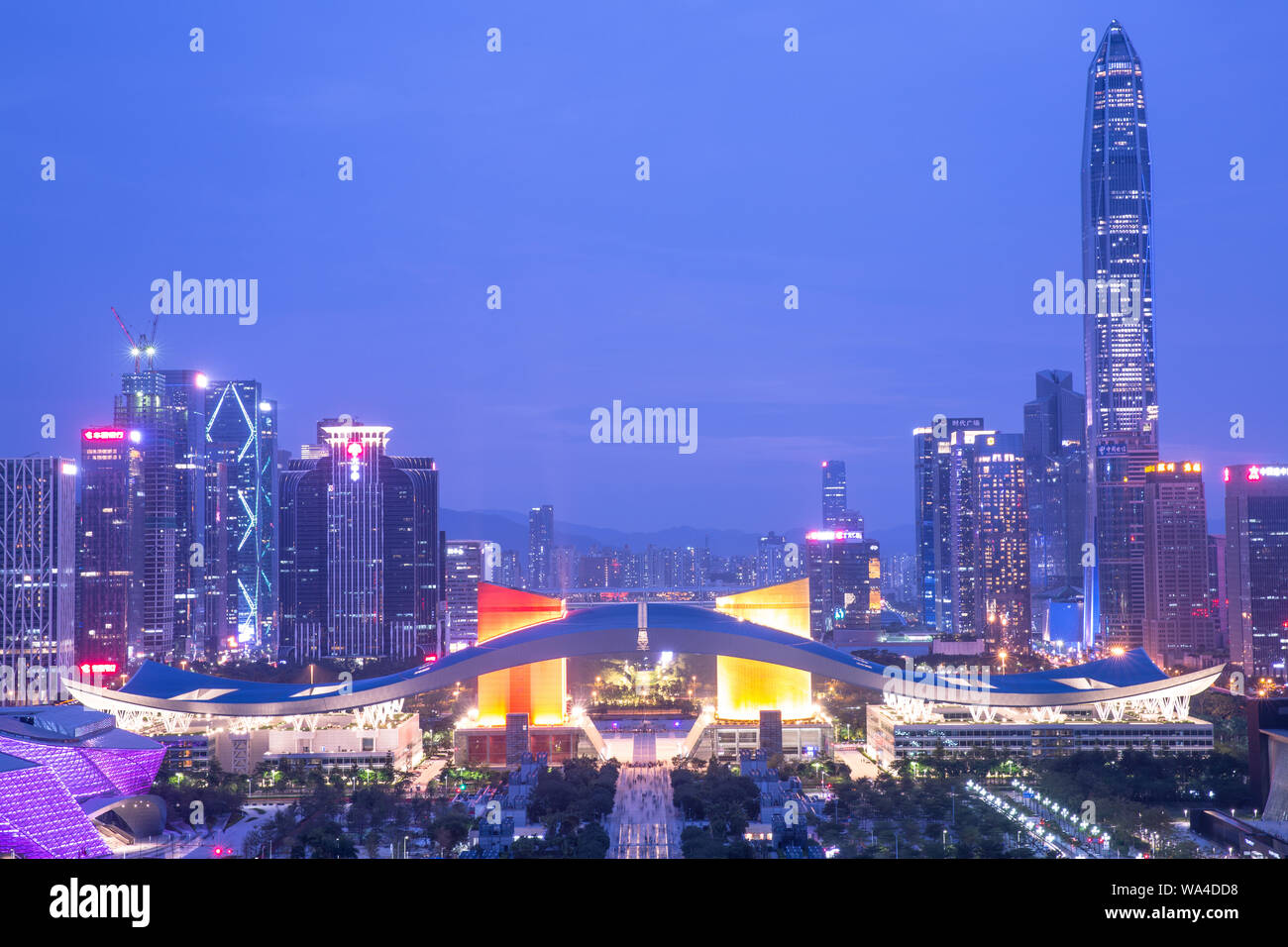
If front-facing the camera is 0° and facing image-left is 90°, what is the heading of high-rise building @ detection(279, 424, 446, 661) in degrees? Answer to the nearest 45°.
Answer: approximately 0°

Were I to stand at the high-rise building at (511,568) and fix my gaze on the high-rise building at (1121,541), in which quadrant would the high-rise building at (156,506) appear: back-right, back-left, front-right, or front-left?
back-right

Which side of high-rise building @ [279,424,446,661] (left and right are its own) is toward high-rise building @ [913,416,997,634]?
left

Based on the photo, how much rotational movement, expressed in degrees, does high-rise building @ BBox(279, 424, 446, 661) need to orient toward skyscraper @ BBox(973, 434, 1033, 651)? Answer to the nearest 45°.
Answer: approximately 90° to its left

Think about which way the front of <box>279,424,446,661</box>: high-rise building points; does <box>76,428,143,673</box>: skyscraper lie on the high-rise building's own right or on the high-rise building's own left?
on the high-rise building's own right

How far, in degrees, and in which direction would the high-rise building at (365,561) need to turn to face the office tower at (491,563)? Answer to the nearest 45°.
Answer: approximately 135° to its left

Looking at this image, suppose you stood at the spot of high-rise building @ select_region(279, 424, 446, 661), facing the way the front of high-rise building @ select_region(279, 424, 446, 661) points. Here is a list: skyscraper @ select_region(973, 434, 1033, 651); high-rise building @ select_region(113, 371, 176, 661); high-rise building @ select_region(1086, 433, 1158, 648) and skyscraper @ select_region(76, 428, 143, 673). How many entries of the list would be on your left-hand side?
2

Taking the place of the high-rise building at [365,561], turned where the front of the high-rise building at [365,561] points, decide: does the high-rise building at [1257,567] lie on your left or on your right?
on your left
